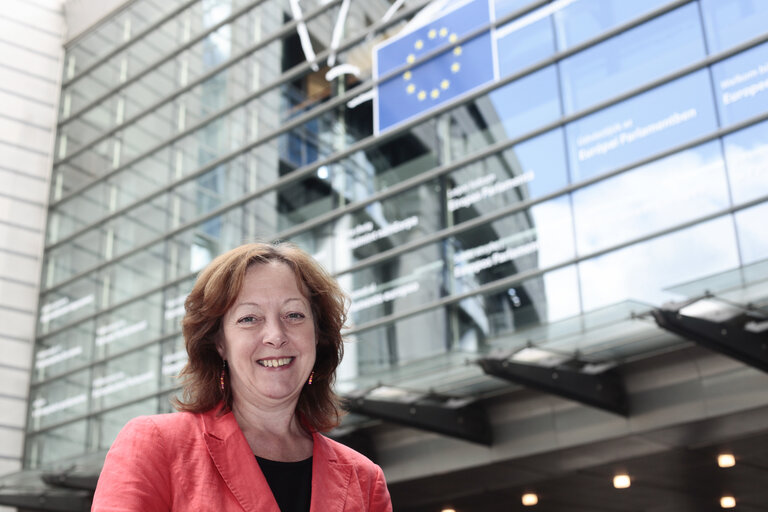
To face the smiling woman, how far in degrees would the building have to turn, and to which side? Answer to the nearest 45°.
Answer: approximately 45° to its left

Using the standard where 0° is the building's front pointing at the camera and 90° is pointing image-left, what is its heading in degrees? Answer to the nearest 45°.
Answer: approximately 45°
